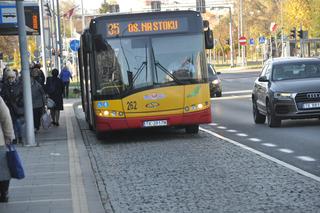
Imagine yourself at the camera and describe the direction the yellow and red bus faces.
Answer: facing the viewer

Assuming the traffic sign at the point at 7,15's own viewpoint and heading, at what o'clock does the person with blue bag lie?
The person with blue bag is roughly at 12 o'clock from the traffic sign.

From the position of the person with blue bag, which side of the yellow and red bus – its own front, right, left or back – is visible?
front

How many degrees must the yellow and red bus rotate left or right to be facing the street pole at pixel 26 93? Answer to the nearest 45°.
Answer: approximately 90° to its right

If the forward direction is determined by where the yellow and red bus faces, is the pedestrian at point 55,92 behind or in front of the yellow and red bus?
behind

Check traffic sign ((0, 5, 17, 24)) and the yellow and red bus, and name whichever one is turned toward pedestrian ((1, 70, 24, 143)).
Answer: the traffic sign

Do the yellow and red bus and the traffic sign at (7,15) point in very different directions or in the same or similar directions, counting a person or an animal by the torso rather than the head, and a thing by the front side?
same or similar directions

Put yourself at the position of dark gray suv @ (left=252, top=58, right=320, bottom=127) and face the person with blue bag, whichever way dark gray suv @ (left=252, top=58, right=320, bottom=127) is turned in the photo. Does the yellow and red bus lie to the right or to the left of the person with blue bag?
right

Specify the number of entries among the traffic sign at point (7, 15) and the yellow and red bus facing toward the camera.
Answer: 2

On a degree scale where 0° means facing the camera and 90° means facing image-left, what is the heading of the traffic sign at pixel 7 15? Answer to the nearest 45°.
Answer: approximately 0°

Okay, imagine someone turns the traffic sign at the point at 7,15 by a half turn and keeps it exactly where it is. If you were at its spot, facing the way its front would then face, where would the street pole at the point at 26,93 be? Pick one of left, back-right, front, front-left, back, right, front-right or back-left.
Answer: back
